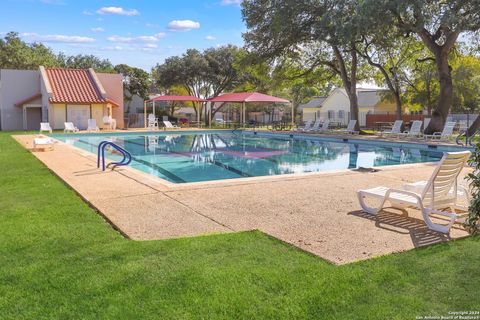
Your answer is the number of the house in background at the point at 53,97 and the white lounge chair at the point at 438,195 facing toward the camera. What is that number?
1

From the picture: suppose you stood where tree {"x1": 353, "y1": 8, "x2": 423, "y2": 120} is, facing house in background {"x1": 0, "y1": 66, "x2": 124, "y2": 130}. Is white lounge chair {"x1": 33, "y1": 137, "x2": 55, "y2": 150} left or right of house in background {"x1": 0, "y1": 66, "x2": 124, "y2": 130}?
left

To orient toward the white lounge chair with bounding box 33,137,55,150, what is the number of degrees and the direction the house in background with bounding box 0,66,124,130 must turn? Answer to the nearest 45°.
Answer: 0° — it already faces it

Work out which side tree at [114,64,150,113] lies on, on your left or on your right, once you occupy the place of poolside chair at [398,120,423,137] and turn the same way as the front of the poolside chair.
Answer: on your right

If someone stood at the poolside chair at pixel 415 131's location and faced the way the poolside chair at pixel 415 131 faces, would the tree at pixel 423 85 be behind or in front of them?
behind

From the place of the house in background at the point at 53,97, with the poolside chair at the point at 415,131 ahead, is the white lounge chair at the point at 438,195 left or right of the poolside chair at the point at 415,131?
right

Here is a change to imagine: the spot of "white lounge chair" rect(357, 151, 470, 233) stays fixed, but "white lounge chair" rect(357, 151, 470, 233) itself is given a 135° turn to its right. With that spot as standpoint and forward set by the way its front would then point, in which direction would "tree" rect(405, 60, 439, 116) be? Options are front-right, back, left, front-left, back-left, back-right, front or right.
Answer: left

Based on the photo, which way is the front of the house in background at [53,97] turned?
toward the camera

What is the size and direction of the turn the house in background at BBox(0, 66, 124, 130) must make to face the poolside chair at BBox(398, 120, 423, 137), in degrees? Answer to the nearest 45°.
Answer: approximately 45° to its left

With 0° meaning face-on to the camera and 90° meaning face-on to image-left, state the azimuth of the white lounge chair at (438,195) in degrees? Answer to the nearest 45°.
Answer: approximately 135°

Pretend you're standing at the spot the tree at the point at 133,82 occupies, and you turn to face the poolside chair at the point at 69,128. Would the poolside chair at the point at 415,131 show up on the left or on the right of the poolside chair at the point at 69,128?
left

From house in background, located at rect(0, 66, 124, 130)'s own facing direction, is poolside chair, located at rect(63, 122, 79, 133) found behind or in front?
in front
